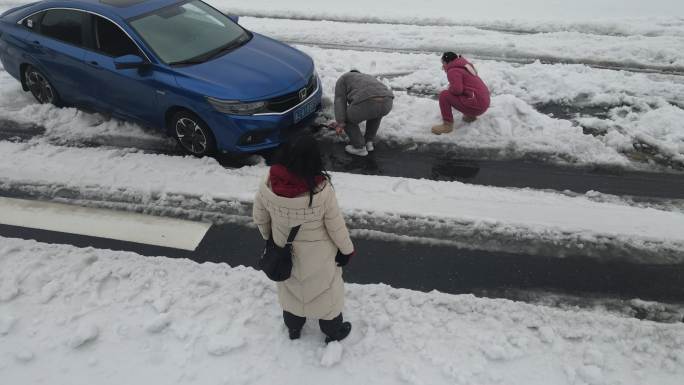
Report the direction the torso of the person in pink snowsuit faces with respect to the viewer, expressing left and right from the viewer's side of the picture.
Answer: facing to the left of the viewer

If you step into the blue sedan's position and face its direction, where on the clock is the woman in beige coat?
The woman in beige coat is roughly at 1 o'clock from the blue sedan.

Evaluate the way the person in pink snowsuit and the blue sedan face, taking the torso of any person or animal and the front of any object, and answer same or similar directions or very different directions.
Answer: very different directions

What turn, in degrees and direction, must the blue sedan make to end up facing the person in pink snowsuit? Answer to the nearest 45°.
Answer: approximately 45° to its left

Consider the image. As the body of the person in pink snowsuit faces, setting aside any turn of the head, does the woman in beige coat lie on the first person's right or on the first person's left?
on the first person's left

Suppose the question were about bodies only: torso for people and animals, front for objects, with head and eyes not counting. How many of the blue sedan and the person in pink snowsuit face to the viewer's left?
1

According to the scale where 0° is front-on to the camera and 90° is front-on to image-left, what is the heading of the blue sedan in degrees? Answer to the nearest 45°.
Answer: approximately 315°

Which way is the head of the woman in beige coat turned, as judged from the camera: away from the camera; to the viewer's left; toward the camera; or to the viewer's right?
away from the camera
